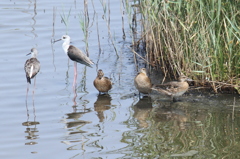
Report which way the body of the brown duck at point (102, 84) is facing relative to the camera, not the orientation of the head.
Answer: toward the camera

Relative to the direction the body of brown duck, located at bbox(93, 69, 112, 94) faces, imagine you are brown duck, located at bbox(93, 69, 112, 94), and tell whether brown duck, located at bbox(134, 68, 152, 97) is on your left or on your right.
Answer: on your left
